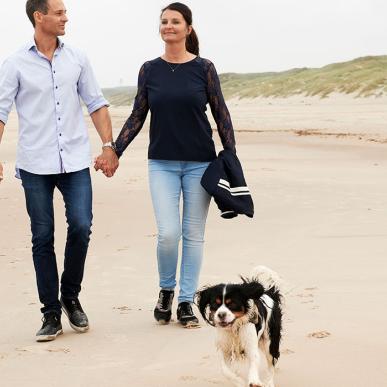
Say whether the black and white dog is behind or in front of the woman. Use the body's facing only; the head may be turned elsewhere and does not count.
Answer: in front

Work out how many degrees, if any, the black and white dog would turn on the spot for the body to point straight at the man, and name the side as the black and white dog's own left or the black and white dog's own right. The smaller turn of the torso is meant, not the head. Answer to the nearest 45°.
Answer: approximately 90° to the black and white dog's own right

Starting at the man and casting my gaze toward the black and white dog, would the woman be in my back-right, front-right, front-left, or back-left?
front-left

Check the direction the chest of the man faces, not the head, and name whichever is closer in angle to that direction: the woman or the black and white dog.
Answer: the black and white dog

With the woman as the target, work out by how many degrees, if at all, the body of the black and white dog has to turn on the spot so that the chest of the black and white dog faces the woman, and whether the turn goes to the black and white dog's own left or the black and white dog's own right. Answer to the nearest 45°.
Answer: approximately 135° to the black and white dog's own right

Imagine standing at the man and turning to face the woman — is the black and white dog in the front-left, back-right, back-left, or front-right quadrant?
front-right

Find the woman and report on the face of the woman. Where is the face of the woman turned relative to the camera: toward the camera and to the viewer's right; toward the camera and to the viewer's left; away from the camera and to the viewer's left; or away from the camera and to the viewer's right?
toward the camera and to the viewer's left

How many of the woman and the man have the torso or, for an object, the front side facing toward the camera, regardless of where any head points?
2

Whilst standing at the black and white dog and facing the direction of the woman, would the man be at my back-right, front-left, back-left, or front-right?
front-left

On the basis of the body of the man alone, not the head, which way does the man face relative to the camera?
toward the camera

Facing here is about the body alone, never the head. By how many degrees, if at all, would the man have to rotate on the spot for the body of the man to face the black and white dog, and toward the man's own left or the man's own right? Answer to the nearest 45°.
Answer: approximately 45° to the man's own left

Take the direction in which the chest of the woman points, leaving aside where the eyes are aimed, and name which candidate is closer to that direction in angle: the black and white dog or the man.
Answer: the black and white dog

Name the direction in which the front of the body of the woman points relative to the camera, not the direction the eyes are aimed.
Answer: toward the camera

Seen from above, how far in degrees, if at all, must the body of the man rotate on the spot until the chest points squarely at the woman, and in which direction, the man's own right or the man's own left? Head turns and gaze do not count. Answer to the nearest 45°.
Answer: approximately 90° to the man's own left
